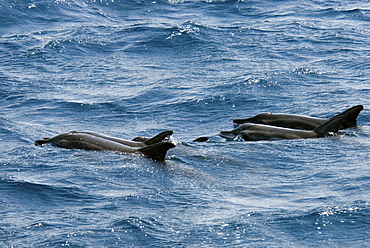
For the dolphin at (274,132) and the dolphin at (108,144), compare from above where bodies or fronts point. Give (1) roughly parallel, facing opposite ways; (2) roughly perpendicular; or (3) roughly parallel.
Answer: roughly parallel

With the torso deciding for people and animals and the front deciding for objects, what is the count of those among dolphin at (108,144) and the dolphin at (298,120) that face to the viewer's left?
2

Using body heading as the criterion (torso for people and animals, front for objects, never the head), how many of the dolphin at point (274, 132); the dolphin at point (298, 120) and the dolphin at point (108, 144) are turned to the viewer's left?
3

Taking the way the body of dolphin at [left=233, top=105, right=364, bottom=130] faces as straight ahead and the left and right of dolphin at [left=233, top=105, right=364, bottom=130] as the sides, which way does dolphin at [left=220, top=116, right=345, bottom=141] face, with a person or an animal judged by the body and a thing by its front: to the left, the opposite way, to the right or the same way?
the same way

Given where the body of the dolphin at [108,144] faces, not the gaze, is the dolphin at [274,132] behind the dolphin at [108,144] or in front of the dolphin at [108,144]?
behind

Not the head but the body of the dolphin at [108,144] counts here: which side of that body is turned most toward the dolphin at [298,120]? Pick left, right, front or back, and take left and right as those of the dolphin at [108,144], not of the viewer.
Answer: back

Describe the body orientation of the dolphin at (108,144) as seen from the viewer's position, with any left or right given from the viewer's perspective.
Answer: facing to the left of the viewer

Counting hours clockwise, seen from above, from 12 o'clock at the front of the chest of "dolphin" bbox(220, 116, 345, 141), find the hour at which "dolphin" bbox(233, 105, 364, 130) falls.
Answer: "dolphin" bbox(233, 105, 364, 130) is roughly at 4 o'clock from "dolphin" bbox(220, 116, 345, 141).

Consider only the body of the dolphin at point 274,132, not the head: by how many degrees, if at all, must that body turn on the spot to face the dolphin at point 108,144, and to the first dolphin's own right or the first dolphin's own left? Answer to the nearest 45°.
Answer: approximately 45° to the first dolphin's own left

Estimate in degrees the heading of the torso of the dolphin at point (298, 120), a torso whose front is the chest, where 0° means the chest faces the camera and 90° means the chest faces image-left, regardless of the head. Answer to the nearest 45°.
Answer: approximately 90°

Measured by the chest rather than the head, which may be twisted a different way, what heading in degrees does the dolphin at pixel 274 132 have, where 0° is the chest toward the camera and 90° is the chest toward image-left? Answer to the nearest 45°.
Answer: approximately 90°

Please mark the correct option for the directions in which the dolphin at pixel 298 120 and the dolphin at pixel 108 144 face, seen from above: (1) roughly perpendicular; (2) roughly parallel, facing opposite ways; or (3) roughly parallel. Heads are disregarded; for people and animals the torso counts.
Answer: roughly parallel
